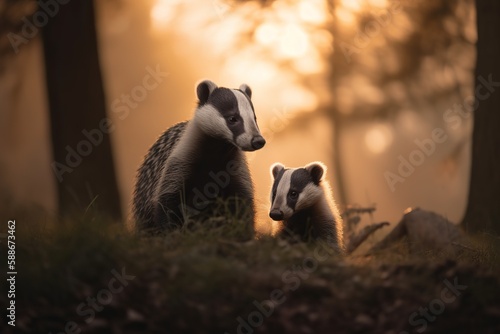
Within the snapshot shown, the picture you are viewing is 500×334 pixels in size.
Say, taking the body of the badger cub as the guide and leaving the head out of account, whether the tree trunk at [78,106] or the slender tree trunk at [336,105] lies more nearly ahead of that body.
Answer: the tree trunk

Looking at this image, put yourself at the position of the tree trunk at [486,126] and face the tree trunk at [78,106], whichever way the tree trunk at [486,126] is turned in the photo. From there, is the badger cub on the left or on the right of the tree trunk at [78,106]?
left

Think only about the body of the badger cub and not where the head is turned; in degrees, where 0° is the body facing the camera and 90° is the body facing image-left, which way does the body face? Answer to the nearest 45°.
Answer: approximately 45°

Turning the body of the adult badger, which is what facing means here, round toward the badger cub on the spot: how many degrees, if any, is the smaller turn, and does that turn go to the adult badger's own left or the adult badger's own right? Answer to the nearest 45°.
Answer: approximately 45° to the adult badger's own left

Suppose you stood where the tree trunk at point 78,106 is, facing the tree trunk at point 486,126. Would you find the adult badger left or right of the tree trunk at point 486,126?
right

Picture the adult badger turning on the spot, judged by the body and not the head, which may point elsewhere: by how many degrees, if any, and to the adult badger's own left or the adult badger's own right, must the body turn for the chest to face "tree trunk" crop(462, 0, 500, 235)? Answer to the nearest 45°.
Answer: approximately 90° to the adult badger's own left

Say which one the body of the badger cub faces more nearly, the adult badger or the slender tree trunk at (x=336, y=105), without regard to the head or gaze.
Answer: the adult badger

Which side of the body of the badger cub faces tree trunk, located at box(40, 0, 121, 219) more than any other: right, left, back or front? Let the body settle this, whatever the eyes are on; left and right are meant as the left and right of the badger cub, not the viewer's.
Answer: right

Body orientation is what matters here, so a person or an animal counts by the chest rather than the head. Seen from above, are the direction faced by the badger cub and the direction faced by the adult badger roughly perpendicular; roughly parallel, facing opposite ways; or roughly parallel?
roughly perpendicular

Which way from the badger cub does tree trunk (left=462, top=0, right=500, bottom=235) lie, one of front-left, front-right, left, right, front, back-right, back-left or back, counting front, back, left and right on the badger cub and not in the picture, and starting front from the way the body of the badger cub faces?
back

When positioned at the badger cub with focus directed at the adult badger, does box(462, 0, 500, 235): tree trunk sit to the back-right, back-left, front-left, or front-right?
back-right
